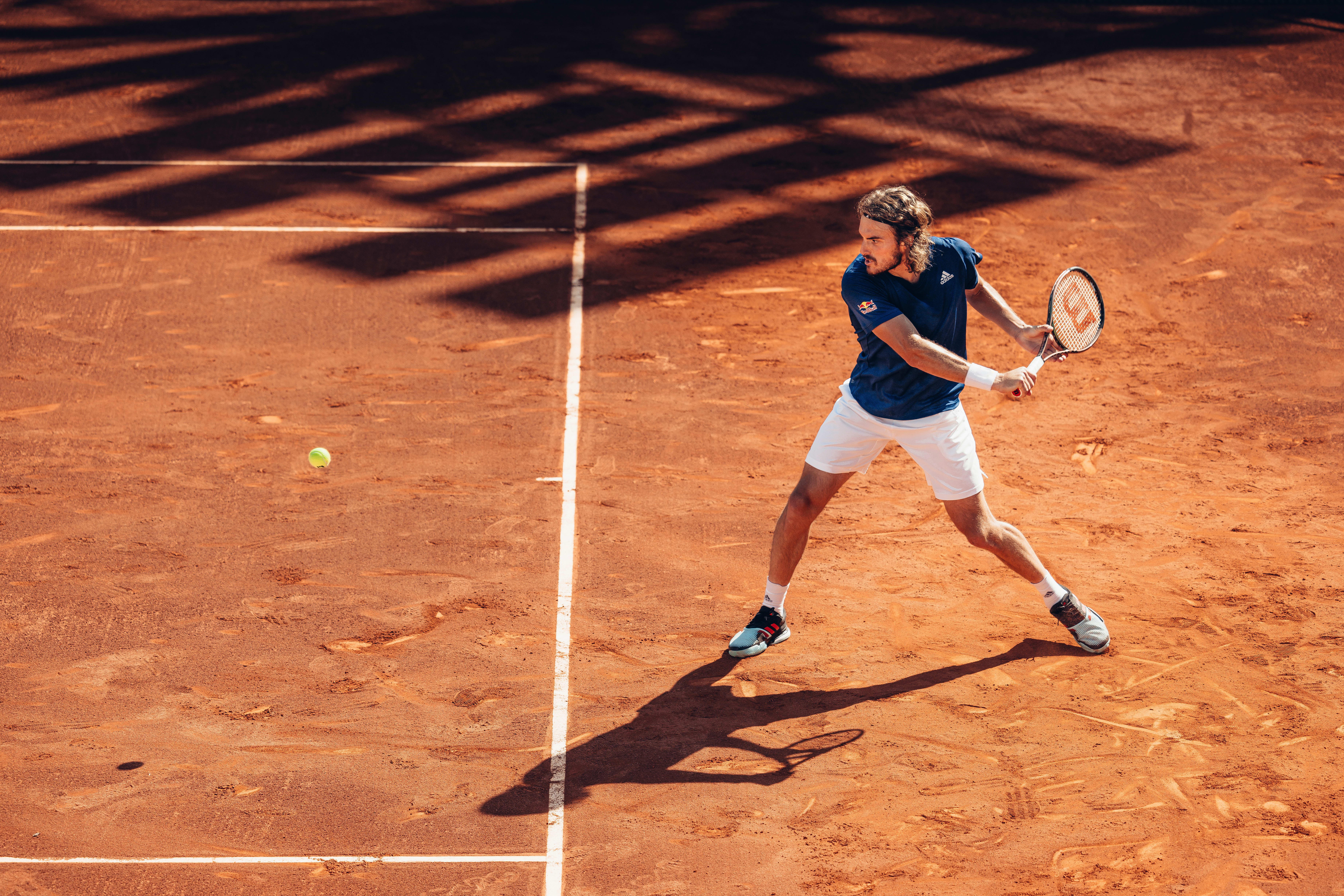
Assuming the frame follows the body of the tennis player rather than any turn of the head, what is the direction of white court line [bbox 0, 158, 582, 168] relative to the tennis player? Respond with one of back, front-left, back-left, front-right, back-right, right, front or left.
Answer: back-right

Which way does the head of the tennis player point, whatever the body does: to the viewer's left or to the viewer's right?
to the viewer's left

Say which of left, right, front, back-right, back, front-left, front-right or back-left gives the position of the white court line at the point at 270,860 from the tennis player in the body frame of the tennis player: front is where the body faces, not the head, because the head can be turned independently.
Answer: front-right

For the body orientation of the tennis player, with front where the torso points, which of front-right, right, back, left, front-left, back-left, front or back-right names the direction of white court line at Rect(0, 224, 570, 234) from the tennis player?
back-right

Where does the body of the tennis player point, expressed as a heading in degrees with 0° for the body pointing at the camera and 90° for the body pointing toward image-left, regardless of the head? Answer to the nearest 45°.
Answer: approximately 0°
